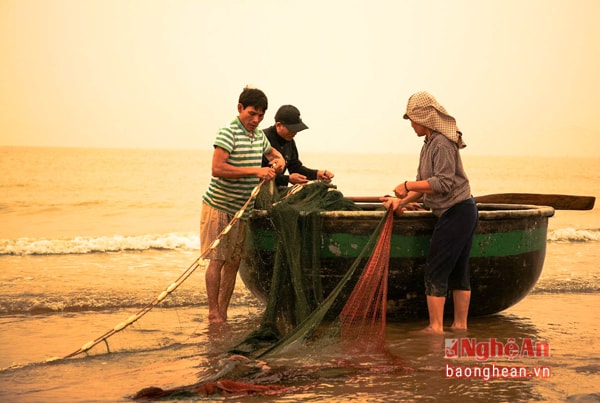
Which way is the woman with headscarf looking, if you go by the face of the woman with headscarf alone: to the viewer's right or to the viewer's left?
to the viewer's left

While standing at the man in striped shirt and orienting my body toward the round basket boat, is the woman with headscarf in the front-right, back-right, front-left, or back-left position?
front-right

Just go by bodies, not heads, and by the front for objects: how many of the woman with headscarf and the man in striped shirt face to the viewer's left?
1

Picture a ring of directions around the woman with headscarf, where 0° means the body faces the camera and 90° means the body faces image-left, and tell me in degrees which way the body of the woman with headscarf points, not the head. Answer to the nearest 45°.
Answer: approximately 90°

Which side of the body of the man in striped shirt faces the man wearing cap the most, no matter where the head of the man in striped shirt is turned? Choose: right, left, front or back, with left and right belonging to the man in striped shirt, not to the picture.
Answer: left

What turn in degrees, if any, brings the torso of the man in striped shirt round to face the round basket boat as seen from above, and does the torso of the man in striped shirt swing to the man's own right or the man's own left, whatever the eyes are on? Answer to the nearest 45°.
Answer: approximately 45° to the man's own left

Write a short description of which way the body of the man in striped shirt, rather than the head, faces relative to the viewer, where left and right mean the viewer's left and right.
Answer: facing the viewer and to the right of the viewer

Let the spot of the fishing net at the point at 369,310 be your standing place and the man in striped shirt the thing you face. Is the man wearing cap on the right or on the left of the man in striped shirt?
right

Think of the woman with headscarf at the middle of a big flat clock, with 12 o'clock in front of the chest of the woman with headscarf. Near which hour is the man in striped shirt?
The man in striped shirt is roughly at 12 o'clock from the woman with headscarf.

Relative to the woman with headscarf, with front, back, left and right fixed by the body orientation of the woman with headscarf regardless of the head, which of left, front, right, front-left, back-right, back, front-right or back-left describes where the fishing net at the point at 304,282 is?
front

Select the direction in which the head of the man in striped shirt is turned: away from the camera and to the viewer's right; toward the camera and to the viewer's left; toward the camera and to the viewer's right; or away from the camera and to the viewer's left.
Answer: toward the camera and to the viewer's right

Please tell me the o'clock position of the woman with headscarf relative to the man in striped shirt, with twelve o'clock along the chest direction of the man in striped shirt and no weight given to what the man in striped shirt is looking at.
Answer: The woman with headscarf is roughly at 11 o'clock from the man in striped shirt.
